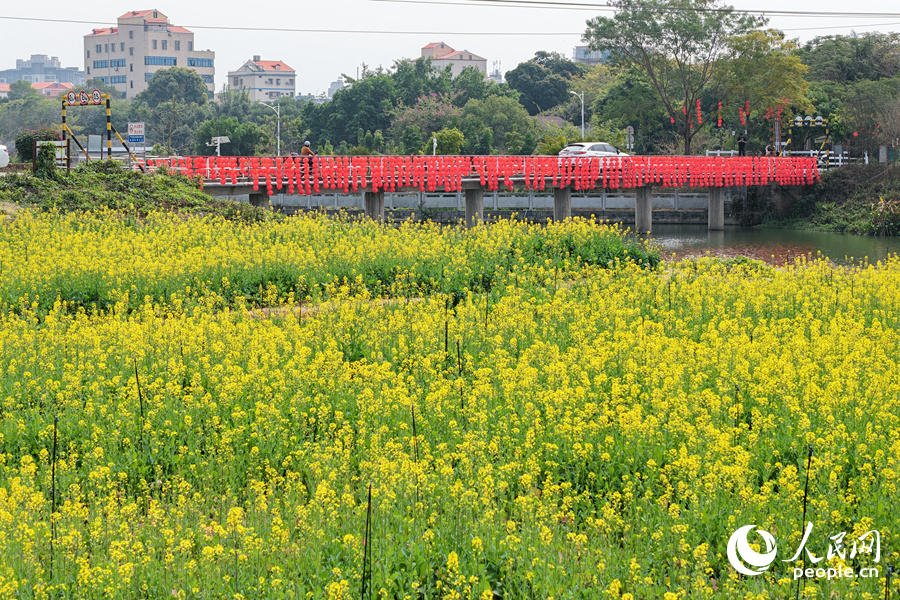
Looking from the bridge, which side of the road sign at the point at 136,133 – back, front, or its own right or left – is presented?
left

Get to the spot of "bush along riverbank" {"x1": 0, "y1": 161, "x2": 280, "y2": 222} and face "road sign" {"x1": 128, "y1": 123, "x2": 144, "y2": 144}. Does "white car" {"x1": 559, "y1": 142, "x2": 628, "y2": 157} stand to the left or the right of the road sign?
right

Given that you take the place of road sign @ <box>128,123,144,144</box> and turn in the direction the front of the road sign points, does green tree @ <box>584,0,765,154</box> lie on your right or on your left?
on your left

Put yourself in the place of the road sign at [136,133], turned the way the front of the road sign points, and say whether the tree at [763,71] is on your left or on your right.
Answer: on your left

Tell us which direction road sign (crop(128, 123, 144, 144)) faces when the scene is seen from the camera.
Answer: facing the viewer

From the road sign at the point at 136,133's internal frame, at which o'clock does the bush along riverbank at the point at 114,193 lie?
The bush along riverbank is roughly at 12 o'clock from the road sign.

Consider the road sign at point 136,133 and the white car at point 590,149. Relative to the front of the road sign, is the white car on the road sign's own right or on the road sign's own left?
on the road sign's own left
